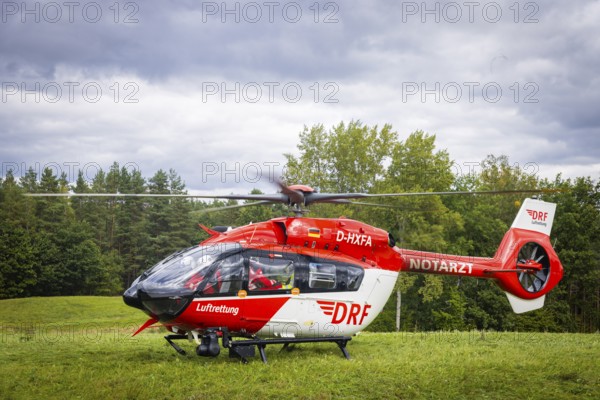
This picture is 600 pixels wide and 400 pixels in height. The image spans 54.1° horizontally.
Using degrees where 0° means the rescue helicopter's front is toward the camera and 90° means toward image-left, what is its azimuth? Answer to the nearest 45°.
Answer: approximately 45°
